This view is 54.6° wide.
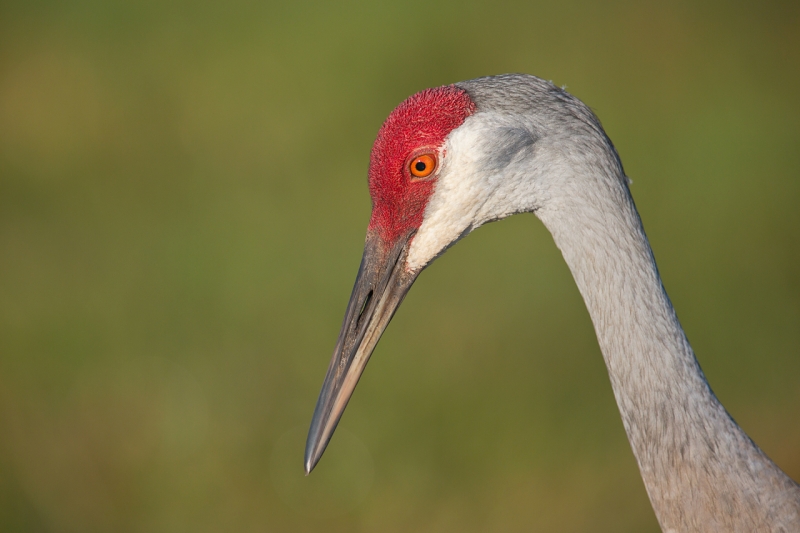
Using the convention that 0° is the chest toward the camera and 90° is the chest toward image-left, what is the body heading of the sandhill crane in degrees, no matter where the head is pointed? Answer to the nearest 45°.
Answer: approximately 90°
